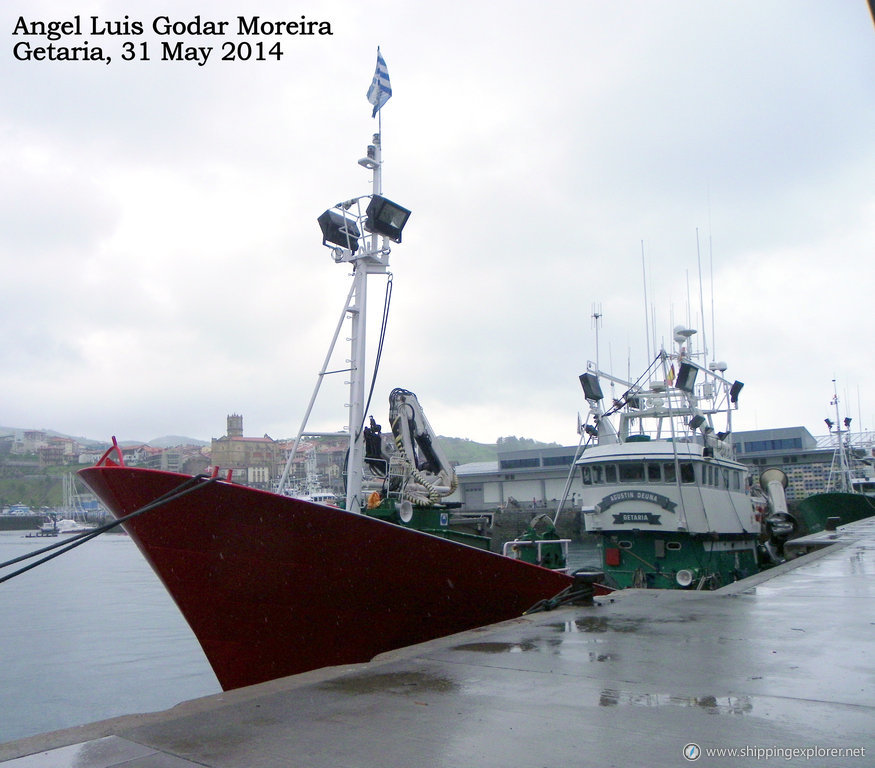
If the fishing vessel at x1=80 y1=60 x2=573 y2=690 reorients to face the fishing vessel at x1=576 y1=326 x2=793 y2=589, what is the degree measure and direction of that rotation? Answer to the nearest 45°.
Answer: approximately 180°

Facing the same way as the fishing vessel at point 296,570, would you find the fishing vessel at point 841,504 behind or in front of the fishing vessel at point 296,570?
behind

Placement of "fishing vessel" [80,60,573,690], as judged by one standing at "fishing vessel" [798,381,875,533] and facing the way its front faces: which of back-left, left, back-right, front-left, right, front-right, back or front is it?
front-left

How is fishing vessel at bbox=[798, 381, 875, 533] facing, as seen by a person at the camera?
facing the viewer and to the left of the viewer

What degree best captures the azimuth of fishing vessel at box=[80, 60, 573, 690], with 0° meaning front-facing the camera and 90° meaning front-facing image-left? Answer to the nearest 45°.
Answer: approximately 45°
